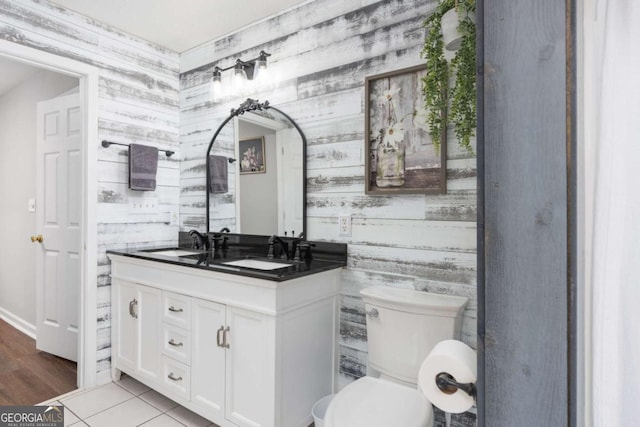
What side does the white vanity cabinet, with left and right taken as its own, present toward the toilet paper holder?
left

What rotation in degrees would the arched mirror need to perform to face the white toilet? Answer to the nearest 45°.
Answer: approximately 90° to its left

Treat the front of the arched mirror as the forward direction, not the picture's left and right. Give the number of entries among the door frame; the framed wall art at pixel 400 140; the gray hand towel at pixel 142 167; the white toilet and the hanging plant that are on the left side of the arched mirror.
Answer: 3

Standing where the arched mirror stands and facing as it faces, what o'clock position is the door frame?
The door frame is roughly at 2 o'clock from the arched mirror.

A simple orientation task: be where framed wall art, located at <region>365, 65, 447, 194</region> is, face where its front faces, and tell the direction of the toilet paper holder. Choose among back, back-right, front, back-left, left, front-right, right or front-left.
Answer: front-left

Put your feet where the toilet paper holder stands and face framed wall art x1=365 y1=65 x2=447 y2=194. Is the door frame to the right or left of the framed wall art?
left

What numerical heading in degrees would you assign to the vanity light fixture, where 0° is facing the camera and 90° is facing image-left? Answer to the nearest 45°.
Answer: approximately 45°
